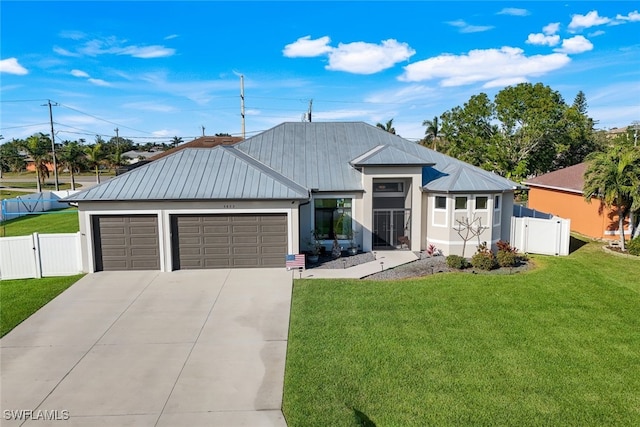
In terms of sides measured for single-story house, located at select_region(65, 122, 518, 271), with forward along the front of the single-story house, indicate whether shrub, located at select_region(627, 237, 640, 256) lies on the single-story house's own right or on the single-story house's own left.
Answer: on the single-story house's own left

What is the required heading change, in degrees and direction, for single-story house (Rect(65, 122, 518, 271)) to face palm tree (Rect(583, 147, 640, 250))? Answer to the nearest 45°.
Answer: approximately 90° to its left

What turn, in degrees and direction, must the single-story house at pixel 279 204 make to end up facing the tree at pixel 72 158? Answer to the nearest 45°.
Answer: approximately 135° to its right

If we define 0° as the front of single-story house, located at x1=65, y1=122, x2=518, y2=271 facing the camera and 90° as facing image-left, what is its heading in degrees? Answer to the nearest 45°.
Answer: approximately 0°

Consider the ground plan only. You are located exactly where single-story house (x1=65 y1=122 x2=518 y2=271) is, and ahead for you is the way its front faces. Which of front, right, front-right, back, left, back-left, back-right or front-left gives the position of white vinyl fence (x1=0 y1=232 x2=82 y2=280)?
right

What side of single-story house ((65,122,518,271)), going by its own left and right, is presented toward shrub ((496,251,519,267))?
left

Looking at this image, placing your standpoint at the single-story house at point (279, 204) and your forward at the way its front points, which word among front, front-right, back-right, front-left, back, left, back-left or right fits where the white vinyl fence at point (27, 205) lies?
back-right

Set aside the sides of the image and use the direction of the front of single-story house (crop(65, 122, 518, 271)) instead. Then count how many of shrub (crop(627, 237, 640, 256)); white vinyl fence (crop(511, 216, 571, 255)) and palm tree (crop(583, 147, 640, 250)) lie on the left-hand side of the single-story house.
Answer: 3

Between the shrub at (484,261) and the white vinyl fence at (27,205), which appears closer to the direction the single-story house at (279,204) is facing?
the shrub

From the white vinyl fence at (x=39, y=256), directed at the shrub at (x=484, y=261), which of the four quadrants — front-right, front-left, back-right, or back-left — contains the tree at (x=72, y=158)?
back-left

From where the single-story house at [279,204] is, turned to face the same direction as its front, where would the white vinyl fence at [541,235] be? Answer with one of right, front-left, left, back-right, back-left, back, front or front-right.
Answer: left
